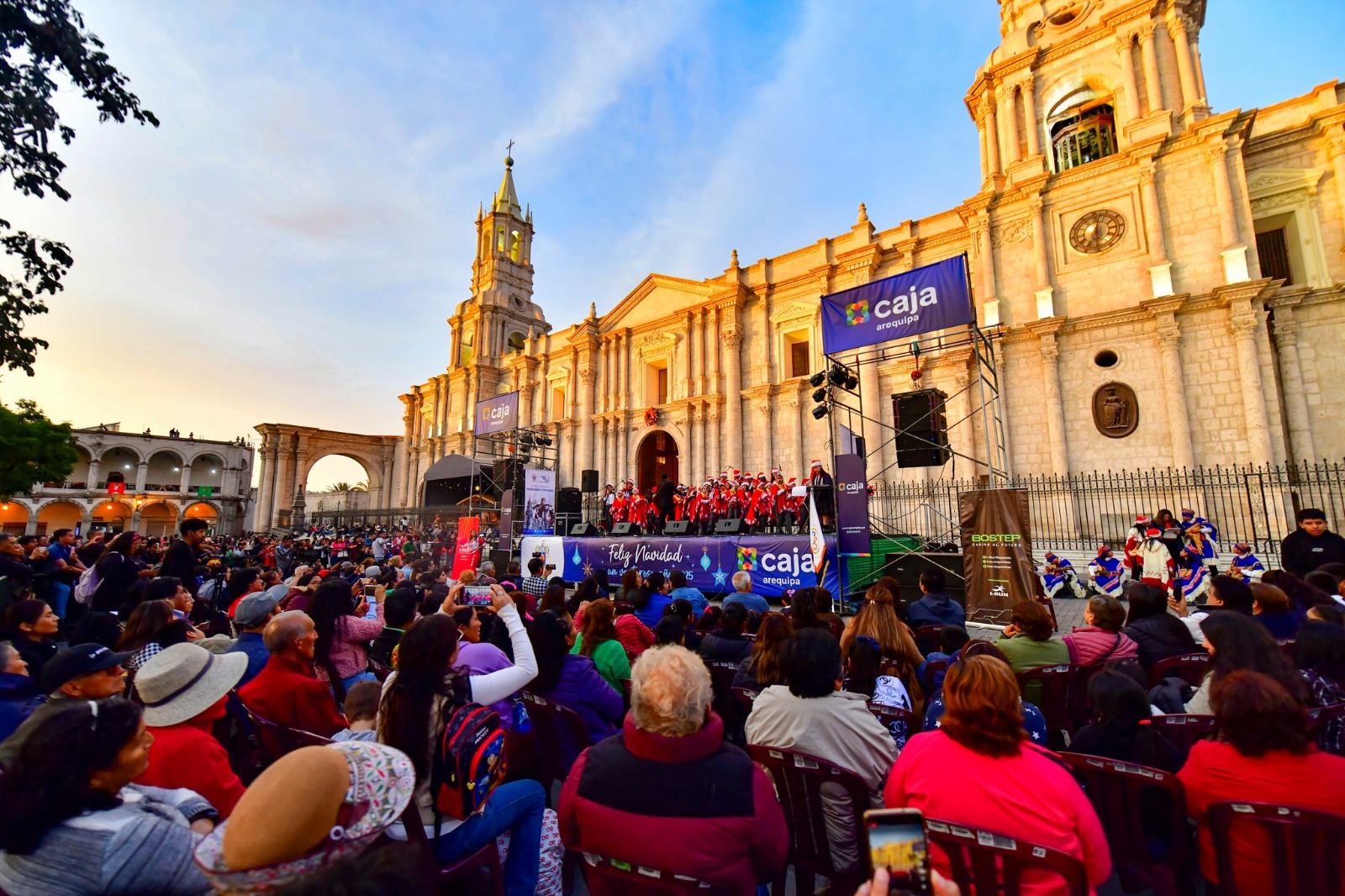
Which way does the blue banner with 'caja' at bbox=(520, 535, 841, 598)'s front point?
toward the camera

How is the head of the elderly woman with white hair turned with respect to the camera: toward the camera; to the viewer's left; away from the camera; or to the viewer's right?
away from the camera

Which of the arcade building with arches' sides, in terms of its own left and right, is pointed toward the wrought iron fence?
front

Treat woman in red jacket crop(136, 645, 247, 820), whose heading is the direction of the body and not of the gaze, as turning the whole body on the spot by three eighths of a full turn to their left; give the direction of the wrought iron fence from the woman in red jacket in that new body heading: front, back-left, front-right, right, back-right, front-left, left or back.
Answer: back

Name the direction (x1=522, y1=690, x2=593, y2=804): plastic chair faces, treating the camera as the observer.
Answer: facing away from the viewer and to the right of the viewer

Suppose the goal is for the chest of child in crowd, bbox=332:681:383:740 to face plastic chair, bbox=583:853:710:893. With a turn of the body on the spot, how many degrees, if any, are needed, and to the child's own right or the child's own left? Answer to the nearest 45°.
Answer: approximately 90° to the child's own right

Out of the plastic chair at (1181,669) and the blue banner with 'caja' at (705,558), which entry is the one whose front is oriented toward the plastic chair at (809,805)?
the blue banner with 'caja'

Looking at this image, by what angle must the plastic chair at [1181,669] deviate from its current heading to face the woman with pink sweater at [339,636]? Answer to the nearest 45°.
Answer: approximately 90° to its left

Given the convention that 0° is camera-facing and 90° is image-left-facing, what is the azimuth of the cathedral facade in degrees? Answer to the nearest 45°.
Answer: approximately 45°

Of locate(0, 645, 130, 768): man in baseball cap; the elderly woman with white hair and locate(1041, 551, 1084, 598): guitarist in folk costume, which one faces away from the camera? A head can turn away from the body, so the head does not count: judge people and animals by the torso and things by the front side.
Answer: the elderly woman with white hair

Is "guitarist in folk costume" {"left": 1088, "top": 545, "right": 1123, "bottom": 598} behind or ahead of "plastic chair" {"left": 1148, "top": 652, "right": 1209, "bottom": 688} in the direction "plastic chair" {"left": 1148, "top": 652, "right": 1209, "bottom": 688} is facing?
ahead

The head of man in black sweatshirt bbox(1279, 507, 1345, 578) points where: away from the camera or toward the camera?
toward the camera

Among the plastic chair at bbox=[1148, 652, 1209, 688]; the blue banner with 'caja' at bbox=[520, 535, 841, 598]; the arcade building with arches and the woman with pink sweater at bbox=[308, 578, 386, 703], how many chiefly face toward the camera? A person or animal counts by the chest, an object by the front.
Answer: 2

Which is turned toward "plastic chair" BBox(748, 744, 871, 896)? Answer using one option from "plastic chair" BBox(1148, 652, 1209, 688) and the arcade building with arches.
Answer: the arcade building with arches

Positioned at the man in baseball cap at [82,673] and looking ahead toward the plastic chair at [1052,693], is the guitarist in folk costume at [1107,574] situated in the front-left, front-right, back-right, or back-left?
front-left

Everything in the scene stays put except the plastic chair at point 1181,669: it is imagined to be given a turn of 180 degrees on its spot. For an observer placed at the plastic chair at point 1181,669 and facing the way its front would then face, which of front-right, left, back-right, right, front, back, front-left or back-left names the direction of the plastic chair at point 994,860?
front-right

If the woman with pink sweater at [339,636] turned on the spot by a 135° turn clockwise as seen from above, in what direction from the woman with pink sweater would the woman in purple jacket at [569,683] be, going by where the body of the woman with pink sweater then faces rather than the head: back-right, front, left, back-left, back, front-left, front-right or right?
front-left

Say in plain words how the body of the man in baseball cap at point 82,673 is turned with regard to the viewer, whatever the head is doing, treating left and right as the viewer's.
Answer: facing to the right of the viewer

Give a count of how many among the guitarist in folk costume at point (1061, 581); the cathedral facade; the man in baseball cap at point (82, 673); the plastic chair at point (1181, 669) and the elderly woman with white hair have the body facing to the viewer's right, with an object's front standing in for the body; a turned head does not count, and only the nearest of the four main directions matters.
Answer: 1

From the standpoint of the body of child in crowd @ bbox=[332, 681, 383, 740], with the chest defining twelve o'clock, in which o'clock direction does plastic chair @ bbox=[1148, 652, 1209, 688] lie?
The plastic chair is roughly at 2 o'clock from the child in crowd.

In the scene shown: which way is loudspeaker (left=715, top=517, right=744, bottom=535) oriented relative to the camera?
away from the camera
